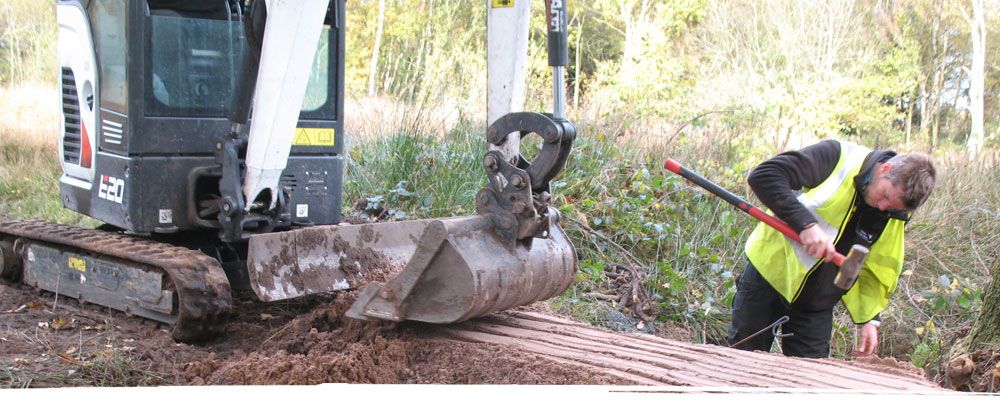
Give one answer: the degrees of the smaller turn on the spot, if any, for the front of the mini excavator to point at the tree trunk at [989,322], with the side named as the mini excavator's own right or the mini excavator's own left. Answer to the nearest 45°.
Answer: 0° — it already faces it

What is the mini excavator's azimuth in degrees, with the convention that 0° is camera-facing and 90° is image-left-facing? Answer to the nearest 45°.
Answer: approximately 315°

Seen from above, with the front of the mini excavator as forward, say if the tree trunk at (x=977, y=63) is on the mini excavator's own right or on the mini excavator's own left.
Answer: on the mini excavator's own left
